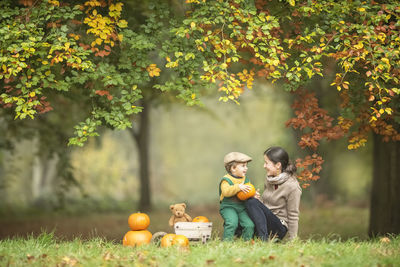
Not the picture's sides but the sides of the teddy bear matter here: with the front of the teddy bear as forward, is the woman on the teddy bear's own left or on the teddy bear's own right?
on the teddy bear's own left

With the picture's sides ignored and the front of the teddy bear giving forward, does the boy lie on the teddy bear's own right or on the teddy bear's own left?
on the teddy bear's own left

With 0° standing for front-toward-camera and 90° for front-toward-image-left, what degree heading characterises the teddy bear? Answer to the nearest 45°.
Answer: approximately 0°

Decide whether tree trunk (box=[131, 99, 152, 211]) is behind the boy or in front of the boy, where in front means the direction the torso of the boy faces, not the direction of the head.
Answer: behind

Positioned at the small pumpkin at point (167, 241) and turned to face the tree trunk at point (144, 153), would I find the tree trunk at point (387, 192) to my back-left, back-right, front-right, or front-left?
front-right

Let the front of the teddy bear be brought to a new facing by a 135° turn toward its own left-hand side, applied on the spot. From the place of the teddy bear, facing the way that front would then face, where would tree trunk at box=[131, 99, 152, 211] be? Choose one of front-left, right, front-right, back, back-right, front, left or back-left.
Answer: front-left

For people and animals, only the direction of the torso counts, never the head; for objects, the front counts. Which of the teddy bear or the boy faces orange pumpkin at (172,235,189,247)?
the teddy bear

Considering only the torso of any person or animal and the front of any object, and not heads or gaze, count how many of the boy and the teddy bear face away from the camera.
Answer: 0
